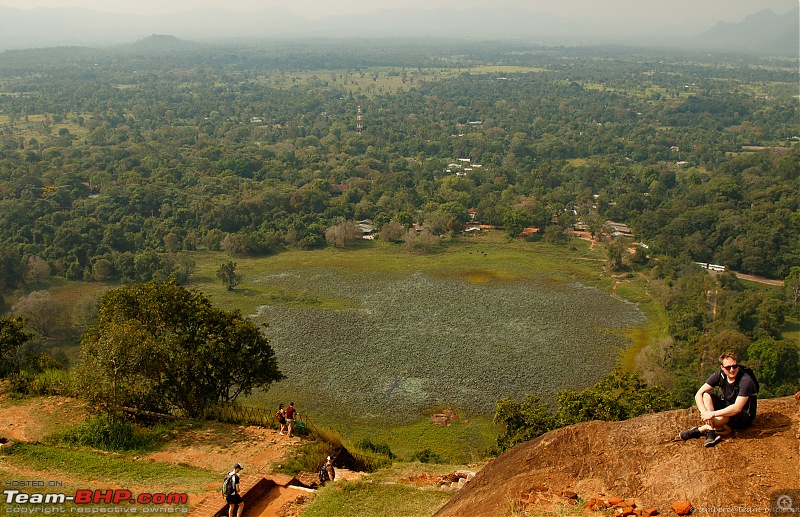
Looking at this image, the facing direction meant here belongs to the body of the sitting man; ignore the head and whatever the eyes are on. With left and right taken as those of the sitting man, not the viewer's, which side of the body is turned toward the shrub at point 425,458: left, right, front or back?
right

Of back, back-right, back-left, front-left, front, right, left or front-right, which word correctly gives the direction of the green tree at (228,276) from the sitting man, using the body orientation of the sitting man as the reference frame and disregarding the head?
right

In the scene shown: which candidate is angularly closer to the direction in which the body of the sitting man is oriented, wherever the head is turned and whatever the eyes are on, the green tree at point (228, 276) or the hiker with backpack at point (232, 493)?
the hiker with backpack

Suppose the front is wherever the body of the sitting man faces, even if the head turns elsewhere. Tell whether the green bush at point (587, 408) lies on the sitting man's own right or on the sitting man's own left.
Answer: on the sitting man's own right

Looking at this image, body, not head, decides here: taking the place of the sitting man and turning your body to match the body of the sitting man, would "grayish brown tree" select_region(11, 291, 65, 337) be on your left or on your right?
on your right

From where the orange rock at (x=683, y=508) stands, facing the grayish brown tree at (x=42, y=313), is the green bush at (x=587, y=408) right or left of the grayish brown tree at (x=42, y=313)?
right

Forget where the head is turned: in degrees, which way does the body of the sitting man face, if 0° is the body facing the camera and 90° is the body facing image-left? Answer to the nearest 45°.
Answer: approximately 45°
